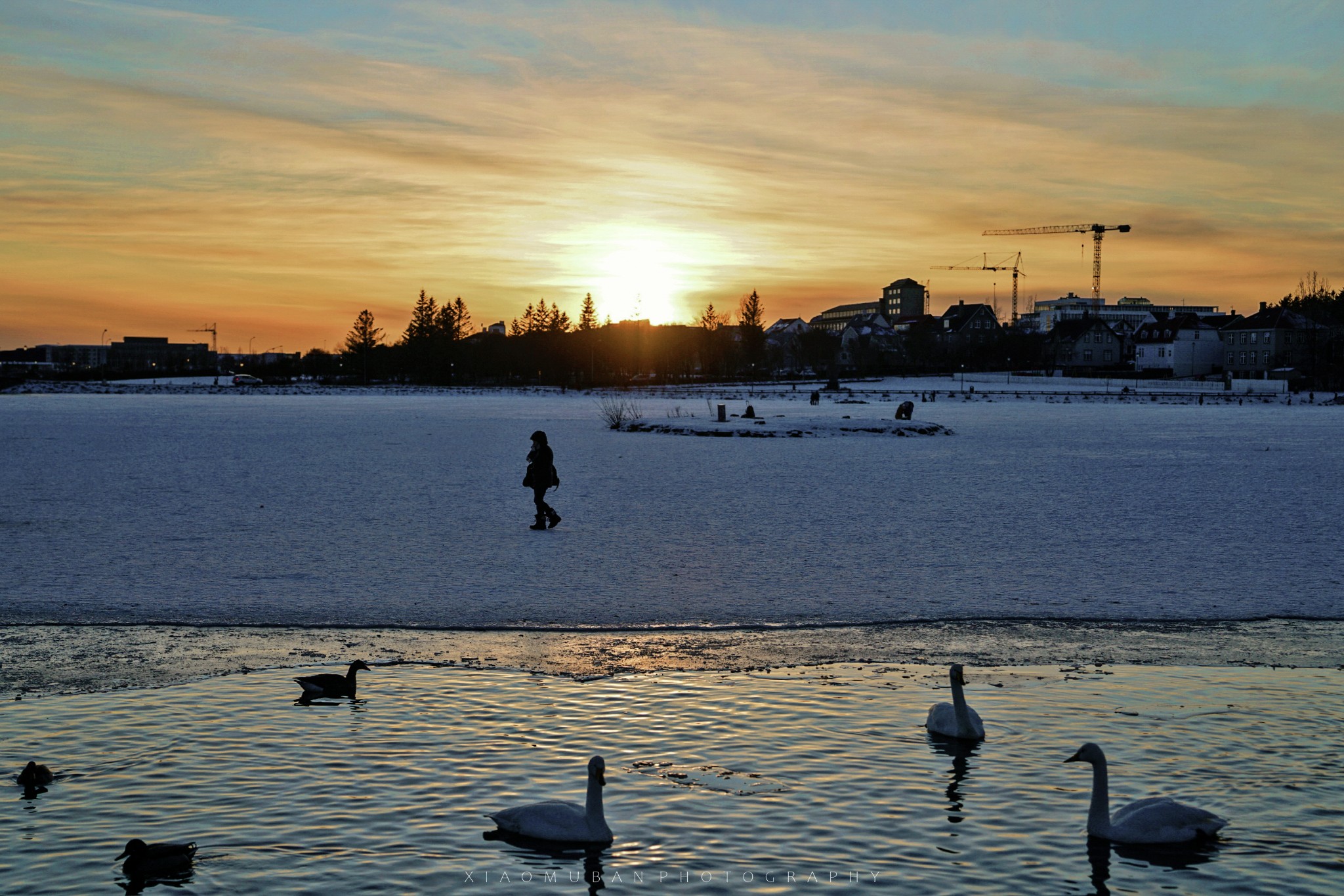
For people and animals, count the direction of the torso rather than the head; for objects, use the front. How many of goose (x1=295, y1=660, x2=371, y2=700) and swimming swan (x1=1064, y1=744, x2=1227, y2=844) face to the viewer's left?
1

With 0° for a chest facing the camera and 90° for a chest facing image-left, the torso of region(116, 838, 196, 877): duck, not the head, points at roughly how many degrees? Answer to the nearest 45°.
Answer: approximately 90°

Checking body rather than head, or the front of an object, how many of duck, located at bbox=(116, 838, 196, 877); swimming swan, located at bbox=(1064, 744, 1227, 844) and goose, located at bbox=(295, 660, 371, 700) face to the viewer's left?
2

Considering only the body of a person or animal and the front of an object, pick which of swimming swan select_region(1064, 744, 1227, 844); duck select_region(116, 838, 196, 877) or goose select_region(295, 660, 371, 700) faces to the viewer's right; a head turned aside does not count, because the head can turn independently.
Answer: goose select_region(295, 660, 371, 700)

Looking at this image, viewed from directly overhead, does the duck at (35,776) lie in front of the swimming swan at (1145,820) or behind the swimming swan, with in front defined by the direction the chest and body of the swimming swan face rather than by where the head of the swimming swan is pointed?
in front

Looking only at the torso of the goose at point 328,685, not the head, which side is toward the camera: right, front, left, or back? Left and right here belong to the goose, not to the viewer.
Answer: right

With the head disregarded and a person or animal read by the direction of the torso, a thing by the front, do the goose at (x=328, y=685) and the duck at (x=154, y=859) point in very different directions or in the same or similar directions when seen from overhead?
very different directions

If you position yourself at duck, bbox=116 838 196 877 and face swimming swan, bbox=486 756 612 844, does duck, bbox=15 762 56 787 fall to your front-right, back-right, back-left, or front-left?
back-left

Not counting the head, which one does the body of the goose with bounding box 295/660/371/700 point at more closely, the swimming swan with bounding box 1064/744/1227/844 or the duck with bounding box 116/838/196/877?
the swimming swan

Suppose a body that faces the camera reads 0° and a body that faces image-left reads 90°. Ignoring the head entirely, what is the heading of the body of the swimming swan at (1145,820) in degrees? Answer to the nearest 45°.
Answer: approximately 90°

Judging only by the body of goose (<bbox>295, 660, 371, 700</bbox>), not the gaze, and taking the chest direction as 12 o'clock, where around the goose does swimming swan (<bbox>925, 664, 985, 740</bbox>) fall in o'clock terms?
The swimming swan is roughly at 1 o'clock from the goose.

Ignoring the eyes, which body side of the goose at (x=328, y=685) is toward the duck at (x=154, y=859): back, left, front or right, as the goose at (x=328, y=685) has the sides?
right
